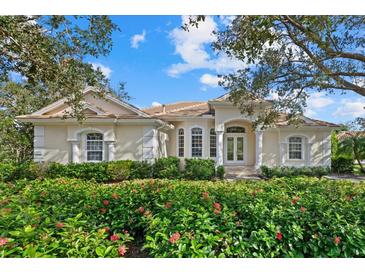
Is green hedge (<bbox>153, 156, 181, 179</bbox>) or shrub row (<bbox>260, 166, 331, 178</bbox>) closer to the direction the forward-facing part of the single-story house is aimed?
the green hedge

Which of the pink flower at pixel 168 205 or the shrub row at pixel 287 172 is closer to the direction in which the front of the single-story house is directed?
the pink flower

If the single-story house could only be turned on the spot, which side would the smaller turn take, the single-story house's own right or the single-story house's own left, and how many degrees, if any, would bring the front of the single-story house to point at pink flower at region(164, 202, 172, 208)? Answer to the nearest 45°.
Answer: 0° — it already faces it

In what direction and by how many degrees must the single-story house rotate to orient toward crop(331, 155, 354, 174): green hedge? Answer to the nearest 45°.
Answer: approximately 90° to its left

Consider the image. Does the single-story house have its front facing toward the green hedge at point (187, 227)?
yes

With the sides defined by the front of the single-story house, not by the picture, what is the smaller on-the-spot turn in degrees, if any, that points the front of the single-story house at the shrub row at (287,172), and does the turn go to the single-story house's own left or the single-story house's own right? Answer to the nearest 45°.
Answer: approximately 45° to the single-story house's own left

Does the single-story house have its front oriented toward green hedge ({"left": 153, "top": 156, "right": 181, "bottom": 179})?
yes

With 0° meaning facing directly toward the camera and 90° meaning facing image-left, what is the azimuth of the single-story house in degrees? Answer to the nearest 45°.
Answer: approximately 0°
